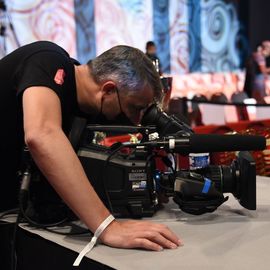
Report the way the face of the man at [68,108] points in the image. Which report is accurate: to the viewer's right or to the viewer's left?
to the viewer's right

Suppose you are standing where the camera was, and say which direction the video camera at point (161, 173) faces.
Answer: facing to the right of the viewer

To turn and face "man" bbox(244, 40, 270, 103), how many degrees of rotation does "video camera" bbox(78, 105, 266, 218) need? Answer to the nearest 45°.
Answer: approximately 90° to its left
